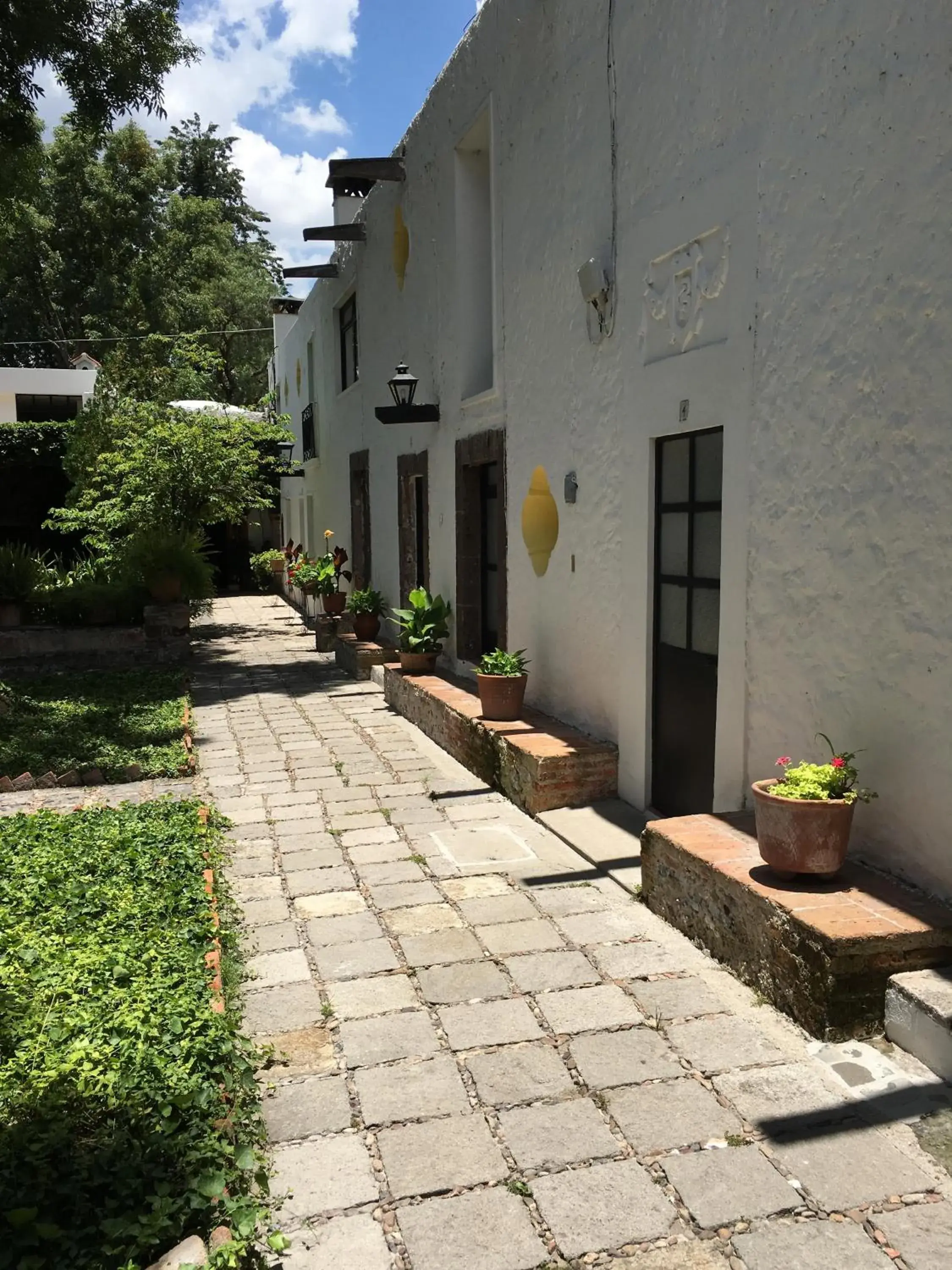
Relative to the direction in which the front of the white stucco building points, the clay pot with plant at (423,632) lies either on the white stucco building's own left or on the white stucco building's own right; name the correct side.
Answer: on the white stucco building's own right

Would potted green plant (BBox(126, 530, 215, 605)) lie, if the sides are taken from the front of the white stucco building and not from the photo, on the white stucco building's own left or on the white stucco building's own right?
on the white stucco building's own right

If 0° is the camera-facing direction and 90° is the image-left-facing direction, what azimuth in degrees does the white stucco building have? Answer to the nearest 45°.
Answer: approximately 45°

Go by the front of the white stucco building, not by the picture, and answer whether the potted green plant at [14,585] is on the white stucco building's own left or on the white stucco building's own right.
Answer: on the white stucco building's own right
